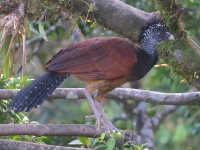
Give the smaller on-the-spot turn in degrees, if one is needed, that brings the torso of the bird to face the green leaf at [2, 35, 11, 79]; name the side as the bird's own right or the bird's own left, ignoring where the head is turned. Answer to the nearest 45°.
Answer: approximately 180°

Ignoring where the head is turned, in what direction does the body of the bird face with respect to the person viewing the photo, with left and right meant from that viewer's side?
facing to the right of the viewer
